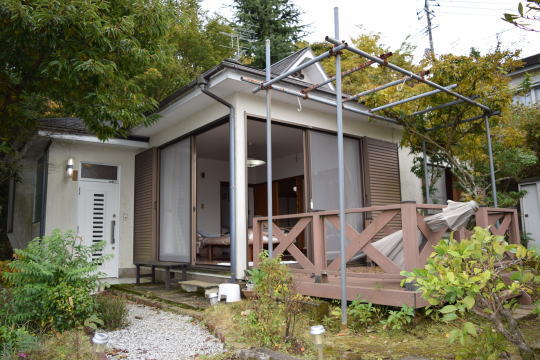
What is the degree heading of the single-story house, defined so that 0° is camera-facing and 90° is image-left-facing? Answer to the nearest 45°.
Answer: approximately 315°

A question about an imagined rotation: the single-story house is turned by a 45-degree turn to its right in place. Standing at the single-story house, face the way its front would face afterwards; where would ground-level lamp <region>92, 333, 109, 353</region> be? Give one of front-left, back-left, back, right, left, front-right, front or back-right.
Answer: front

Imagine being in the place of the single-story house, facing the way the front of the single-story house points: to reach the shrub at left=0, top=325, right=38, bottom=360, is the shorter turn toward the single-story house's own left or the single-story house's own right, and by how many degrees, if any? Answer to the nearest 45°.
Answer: approximately 45° to the single-story house's own right

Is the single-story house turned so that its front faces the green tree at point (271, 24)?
no

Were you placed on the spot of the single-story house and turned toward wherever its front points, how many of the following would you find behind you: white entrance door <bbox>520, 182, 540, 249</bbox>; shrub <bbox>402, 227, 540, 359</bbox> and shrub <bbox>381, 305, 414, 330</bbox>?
0

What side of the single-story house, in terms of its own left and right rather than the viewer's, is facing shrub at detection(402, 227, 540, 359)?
front

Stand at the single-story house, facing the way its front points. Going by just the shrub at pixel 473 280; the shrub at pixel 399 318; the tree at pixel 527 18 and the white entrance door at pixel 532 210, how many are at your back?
0

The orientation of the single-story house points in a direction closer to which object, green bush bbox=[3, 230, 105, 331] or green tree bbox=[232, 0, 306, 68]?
the green bush

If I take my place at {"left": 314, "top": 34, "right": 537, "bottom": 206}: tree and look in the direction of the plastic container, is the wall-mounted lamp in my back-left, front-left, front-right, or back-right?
front-right

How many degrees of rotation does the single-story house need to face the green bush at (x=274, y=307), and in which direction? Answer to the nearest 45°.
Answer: approximately 45° to its right

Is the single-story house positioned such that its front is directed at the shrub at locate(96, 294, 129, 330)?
no
